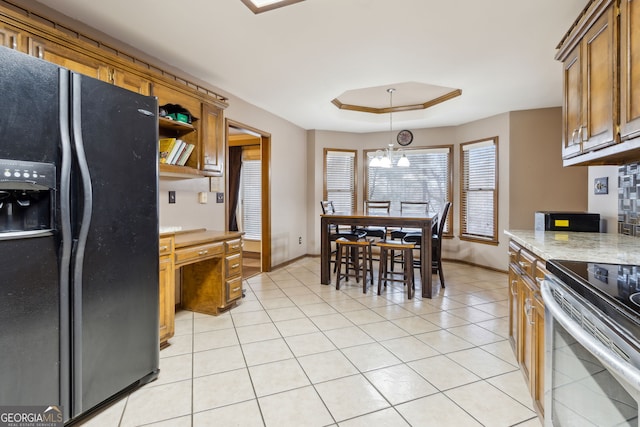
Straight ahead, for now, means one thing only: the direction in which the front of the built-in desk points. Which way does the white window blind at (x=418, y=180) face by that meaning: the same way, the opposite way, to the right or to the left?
to the right

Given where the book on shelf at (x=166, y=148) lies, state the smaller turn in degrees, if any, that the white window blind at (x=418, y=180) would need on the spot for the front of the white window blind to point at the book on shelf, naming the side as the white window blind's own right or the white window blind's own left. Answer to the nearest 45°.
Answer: approximately 45° to the white window blind's own right

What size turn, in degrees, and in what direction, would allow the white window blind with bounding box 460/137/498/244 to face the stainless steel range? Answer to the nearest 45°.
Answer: approximately 45° to its left

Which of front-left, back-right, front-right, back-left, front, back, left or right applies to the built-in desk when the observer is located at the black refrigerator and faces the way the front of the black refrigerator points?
left

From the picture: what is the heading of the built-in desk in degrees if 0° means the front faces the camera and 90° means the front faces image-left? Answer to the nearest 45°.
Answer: approximately 315°

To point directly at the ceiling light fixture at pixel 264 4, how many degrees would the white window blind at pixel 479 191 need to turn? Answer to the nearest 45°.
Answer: approximately 45° to its left

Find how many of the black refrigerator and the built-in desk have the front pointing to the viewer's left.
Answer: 0

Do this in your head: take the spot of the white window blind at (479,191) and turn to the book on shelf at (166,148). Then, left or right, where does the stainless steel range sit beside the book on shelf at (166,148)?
left

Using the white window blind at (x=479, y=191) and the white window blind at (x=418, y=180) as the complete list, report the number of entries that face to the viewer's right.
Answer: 0

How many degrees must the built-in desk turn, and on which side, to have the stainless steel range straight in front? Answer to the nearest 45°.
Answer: approximately 45° to its right

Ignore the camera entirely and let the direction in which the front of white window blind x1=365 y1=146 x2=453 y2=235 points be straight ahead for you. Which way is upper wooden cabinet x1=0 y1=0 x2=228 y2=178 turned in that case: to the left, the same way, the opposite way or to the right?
to the left

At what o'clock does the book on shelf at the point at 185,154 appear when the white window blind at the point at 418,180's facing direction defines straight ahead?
The book on shelf is roughly at 1 o'clock from the white window blind.

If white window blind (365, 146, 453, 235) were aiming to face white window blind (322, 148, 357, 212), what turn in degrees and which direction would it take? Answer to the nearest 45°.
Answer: approximately 90° to its right

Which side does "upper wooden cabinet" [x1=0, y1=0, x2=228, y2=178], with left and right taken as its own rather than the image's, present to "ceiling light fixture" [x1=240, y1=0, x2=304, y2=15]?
front

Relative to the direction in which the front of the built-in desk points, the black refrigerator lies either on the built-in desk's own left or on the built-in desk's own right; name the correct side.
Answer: on the built-in desk's own right
